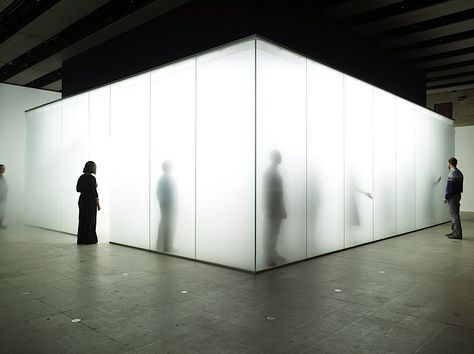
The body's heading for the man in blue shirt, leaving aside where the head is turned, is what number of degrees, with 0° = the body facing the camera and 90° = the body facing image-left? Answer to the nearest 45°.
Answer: approximately 90°

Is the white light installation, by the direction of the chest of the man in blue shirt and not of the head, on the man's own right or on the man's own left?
on the man's own left
